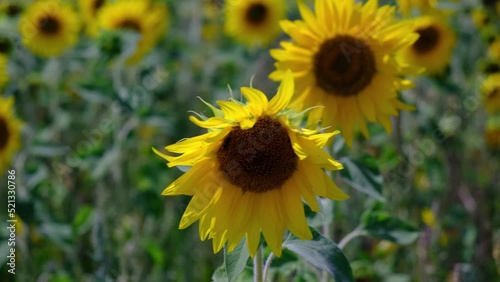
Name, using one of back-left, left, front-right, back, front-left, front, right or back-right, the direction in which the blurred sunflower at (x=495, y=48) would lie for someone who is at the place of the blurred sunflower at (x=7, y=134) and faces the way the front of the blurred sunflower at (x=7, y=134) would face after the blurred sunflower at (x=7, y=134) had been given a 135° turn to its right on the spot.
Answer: back-right

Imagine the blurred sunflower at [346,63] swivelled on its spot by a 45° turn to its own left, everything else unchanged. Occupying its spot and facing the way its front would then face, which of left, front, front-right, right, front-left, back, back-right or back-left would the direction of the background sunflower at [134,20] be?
back

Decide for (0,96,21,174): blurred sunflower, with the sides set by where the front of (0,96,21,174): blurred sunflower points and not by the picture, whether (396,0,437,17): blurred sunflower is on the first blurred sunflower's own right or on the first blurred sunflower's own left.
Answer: on the first blurred sunflower's own left

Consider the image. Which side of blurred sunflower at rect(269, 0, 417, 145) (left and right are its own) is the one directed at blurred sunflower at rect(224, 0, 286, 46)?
back

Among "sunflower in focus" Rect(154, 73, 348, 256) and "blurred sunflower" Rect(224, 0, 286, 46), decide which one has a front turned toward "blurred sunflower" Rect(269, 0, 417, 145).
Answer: "blurred sunflower" Rect(224, 0, 286, 46)

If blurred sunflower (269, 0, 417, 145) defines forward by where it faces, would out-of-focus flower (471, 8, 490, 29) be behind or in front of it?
behind
